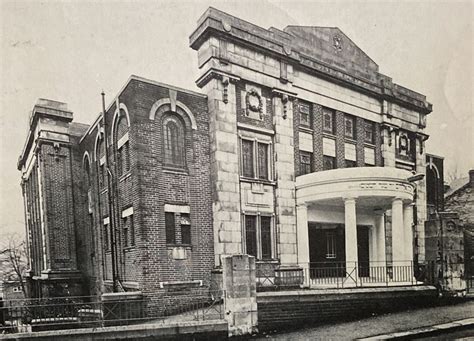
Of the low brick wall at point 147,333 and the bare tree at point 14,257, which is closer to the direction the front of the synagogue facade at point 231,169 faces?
the low brick wall

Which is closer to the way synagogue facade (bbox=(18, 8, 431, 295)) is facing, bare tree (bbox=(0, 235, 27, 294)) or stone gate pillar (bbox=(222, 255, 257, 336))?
the stone gate pillar

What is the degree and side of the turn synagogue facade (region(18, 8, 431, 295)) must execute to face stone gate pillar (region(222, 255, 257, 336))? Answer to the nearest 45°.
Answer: approximately 45° to its right

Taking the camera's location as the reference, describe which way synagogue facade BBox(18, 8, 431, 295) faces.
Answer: facing the viewer and to the right of the viewer

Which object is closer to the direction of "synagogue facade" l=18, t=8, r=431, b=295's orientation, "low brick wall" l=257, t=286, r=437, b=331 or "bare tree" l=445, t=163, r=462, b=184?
the low brick wall
